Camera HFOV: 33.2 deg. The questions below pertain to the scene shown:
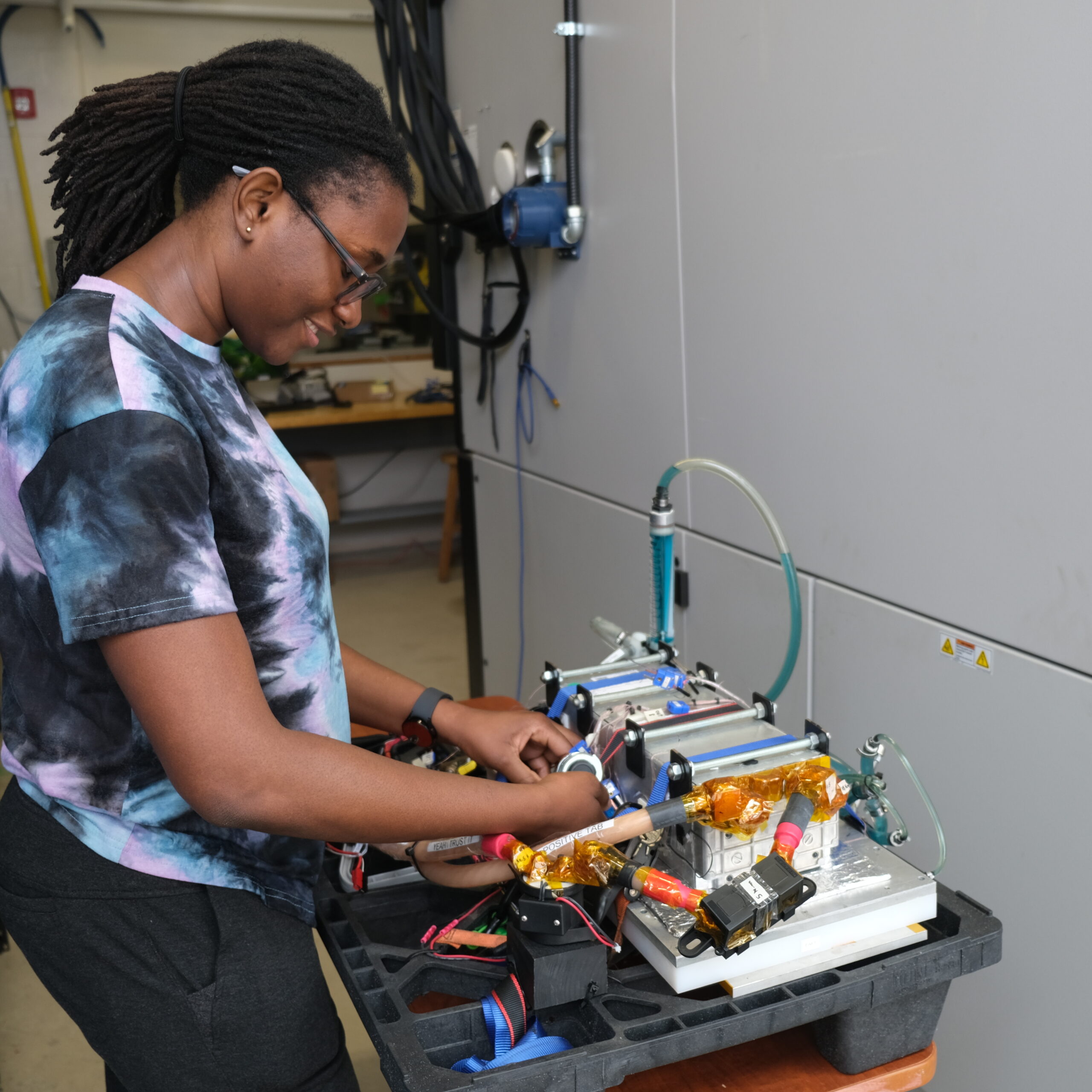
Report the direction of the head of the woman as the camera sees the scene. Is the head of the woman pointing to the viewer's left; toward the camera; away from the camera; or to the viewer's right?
to the viewer's right

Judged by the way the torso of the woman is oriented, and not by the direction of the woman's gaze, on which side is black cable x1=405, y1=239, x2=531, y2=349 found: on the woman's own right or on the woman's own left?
on the woman's own left

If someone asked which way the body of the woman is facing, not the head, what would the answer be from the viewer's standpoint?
to the viewer's right

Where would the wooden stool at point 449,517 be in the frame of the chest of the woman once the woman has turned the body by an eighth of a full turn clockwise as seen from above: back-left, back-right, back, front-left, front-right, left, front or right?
back-left

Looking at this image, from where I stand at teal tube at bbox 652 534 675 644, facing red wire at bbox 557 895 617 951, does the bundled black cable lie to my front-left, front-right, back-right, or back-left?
back-right

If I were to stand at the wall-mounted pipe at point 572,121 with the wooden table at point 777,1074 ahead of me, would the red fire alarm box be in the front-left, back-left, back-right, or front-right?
back-right
